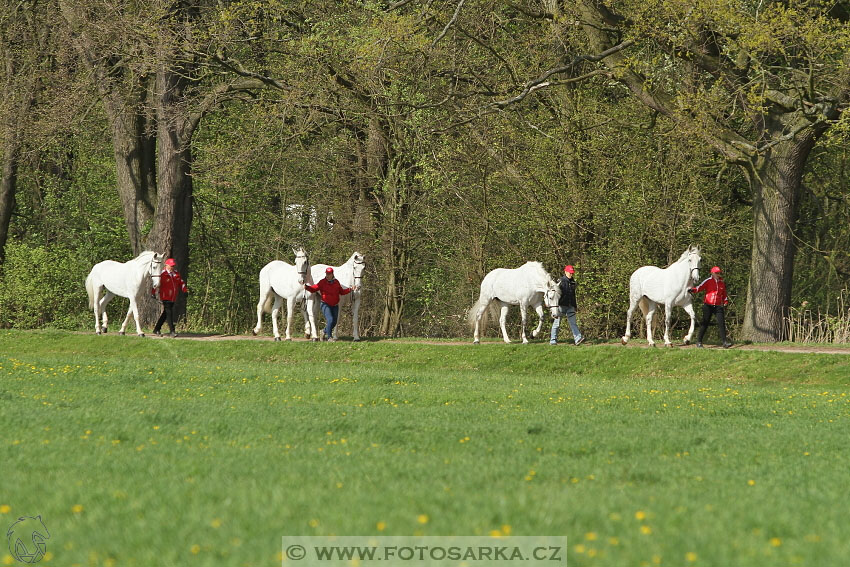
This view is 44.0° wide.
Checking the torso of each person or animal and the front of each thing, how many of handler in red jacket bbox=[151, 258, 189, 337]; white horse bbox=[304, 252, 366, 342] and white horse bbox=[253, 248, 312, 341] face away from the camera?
0

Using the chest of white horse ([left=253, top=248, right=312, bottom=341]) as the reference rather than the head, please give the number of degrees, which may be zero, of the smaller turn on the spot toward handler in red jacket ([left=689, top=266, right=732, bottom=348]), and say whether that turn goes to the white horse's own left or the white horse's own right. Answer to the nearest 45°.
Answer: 0° — it already faces them

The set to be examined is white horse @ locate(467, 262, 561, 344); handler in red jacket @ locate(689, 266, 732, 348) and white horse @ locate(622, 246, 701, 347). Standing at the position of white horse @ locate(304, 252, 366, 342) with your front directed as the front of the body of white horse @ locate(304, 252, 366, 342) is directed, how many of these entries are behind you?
0

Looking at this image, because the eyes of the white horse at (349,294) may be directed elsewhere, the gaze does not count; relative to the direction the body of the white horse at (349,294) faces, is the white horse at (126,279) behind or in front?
behind

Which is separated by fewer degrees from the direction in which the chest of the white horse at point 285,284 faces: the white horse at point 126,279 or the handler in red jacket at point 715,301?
the handler in red jacket

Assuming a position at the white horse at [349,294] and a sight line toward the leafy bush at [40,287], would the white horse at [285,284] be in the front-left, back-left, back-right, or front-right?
front-left

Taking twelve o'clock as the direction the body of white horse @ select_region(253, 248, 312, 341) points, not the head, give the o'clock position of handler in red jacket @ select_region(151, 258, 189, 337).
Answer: The handler in red jacket is roughly at 5 o'clock from the white horse.

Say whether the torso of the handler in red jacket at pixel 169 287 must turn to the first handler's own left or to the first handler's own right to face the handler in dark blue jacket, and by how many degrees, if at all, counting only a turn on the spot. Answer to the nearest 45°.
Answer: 0° — they already face them

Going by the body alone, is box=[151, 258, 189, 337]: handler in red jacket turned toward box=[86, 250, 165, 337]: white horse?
no

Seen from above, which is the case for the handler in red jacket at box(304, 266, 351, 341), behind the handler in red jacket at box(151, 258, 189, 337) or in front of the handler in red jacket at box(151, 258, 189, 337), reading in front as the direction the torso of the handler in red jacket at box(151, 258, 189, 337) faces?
in front

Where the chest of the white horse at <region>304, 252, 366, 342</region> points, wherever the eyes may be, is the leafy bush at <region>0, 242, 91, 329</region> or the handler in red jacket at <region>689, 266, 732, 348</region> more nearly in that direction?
the handler in red jacket

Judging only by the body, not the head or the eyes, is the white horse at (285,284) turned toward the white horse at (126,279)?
no

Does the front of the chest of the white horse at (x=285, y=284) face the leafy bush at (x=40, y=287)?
no

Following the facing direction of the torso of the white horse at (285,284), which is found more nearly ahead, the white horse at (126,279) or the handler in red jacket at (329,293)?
the handler in red jacket

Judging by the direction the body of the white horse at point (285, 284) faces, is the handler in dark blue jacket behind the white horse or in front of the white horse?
in front

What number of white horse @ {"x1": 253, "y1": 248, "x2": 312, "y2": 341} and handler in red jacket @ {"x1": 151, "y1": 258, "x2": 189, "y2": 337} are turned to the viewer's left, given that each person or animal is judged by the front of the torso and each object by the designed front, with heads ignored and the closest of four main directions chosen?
0

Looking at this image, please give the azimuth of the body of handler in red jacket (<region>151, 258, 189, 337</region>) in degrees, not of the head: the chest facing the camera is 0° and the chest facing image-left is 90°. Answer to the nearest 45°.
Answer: approximately 315°
